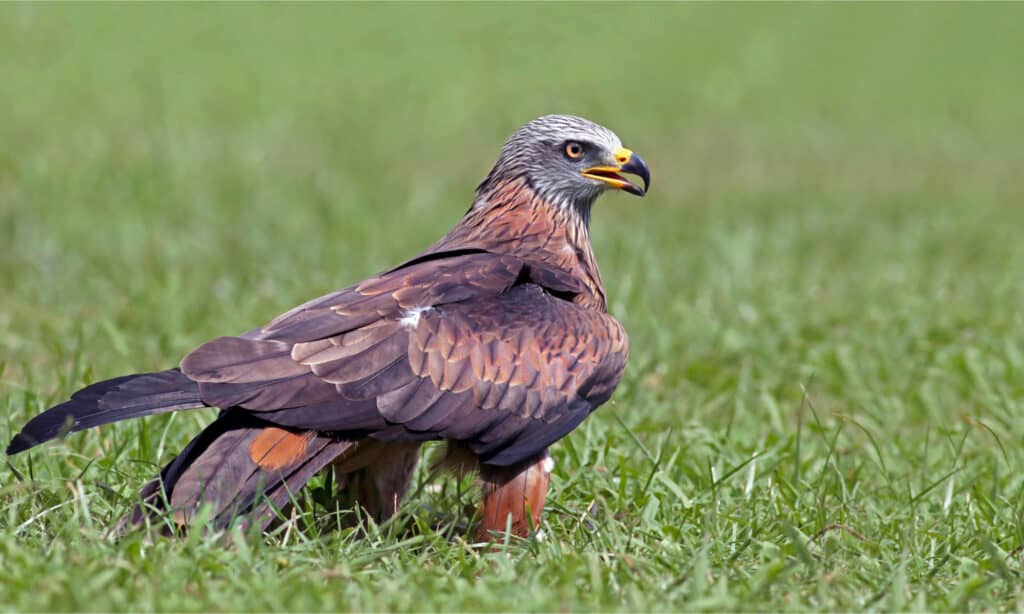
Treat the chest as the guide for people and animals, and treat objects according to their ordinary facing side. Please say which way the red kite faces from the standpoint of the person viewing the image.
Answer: facing to the right of the viewer
